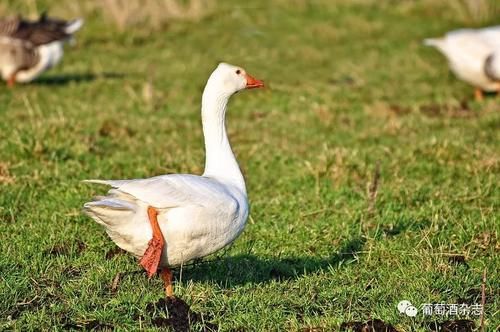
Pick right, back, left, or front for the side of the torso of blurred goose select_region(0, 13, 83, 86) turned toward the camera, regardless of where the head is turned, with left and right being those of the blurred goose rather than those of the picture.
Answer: left

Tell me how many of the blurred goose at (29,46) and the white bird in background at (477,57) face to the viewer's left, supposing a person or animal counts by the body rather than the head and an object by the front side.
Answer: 1

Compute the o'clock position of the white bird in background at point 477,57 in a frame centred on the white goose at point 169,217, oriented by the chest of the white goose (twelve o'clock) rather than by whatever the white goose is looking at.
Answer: The white bird in background is roughly at 10 o'clock from the white goose.

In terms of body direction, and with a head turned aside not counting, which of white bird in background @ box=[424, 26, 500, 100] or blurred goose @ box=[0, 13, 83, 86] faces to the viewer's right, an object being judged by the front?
the white bird in background

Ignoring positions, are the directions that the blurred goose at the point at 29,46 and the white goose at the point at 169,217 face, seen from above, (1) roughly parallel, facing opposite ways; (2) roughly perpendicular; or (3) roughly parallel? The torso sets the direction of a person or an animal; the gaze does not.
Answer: roughly parallel, facing opposite ways

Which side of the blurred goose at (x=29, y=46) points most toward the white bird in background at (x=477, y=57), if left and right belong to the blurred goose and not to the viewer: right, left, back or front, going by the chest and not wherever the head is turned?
back

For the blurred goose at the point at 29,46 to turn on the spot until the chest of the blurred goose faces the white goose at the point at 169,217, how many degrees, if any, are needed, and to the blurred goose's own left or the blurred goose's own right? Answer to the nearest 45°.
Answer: approximately 90° to the blurred goose's own left

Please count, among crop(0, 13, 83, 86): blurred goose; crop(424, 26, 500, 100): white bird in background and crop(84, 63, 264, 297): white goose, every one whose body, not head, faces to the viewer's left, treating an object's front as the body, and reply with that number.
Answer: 1

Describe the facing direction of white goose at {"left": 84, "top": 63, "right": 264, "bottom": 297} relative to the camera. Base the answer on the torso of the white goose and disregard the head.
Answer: to the viewer's right

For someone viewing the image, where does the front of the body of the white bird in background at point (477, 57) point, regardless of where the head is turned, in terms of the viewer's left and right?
facing to the right of the viewer

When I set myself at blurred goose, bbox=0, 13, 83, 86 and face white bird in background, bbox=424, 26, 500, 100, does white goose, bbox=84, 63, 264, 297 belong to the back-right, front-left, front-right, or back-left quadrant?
front-right

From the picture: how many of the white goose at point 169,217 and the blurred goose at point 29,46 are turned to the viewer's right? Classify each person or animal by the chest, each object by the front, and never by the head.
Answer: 1

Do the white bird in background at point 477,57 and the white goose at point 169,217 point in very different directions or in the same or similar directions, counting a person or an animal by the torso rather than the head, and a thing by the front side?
same or similar directions
